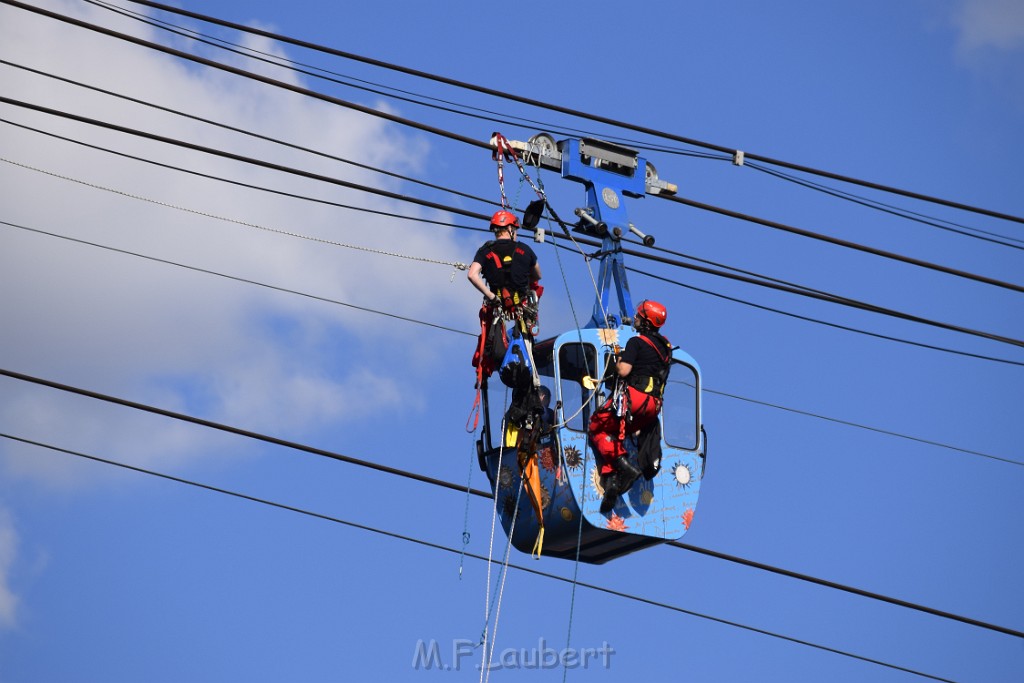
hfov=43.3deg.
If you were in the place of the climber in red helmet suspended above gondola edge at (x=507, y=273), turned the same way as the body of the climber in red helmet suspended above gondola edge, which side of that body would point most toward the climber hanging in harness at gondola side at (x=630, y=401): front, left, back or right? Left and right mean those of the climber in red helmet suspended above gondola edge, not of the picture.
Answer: right

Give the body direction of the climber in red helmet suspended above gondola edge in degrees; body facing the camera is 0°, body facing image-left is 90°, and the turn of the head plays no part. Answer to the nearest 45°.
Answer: approximately 180°
